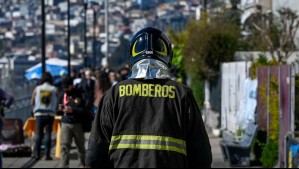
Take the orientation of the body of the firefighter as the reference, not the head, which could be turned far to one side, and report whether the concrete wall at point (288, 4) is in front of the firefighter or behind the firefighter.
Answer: in front

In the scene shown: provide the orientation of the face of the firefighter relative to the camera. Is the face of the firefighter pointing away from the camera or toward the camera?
away from the camera

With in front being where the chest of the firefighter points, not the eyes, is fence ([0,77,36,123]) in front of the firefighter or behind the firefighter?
in front

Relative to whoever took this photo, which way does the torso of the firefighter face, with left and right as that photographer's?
facing away from the viewer
